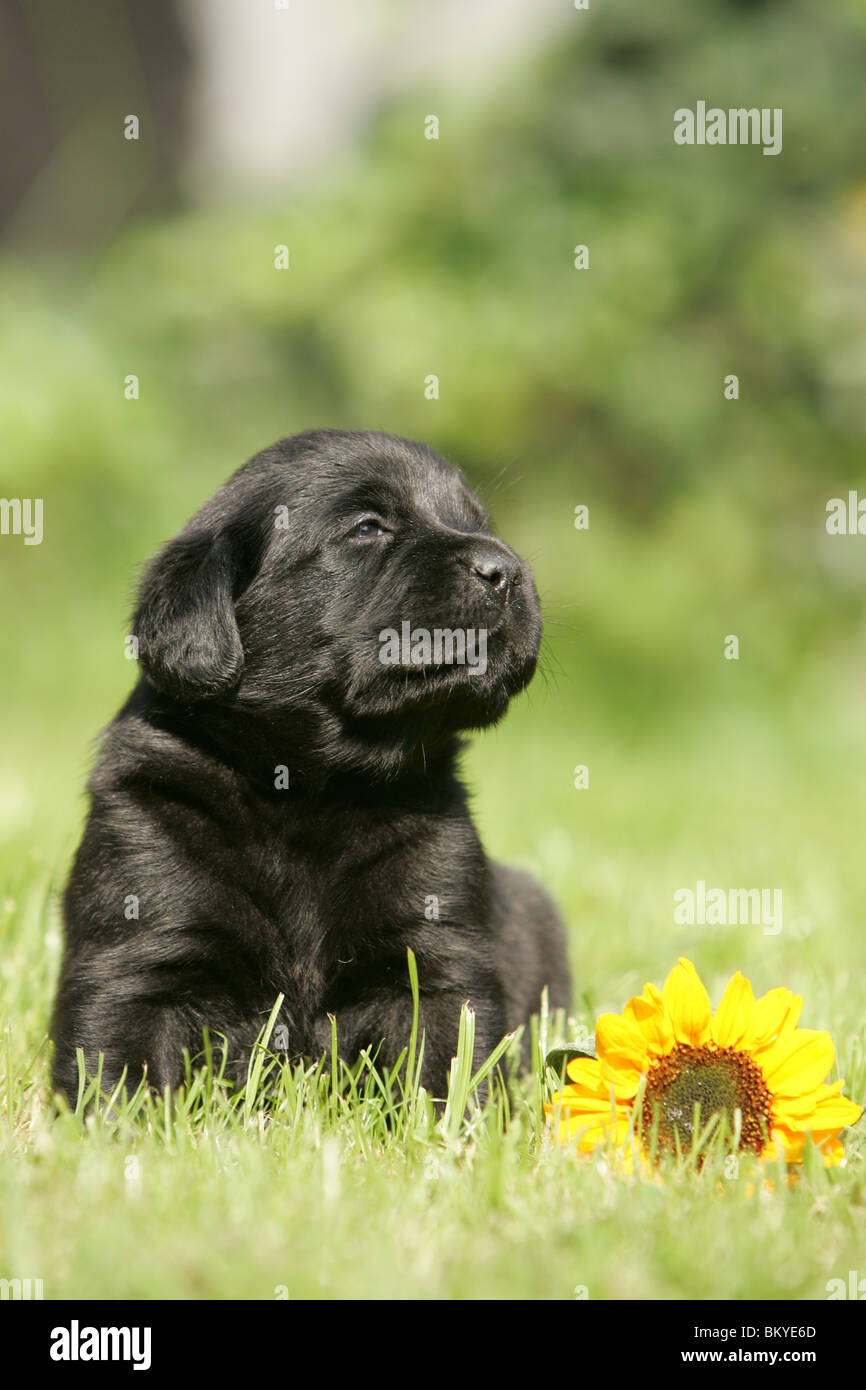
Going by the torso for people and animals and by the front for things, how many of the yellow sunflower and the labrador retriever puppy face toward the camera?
2

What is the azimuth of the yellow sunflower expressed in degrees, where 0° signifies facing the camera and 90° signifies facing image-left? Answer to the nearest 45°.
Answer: approximately 0°
